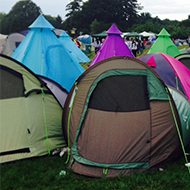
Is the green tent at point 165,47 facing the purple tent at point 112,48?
no

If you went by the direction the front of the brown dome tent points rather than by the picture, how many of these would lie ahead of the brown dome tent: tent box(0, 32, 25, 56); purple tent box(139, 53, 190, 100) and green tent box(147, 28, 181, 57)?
0

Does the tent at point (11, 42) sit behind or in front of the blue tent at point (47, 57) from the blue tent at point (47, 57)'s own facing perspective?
behind

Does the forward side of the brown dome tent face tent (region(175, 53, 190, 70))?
no

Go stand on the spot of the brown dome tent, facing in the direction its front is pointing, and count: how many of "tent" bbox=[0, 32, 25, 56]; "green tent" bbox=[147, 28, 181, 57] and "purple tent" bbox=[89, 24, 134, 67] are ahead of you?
0

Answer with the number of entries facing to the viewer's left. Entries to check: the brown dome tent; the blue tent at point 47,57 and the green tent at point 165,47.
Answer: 0

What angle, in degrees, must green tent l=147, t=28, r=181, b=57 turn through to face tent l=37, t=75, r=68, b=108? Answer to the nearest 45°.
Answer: approximately 45° to its right

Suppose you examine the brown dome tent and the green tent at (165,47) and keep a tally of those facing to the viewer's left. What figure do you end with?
0

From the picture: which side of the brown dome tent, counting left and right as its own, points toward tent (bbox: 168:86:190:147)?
left

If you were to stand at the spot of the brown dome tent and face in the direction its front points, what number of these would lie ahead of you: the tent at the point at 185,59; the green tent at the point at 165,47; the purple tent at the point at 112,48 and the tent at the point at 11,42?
0

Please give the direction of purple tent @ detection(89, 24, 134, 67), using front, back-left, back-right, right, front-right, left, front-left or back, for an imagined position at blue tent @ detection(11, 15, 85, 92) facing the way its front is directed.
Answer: left

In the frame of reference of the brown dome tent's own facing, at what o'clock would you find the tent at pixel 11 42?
The tent is roughly at 5 o'clock from the brown dome tent.

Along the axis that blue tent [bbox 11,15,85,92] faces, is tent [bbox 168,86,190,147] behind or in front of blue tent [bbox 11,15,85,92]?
in front

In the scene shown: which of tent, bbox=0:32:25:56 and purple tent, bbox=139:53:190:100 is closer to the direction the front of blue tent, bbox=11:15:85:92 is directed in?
the purple tent

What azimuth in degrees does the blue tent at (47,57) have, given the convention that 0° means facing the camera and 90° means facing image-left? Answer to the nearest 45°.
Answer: approximately 315°

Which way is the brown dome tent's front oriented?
toward the camera

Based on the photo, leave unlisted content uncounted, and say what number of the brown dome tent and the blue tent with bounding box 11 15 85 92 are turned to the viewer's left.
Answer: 0

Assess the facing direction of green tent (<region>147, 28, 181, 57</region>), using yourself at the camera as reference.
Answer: facing the viewer and to the right of the viewer
